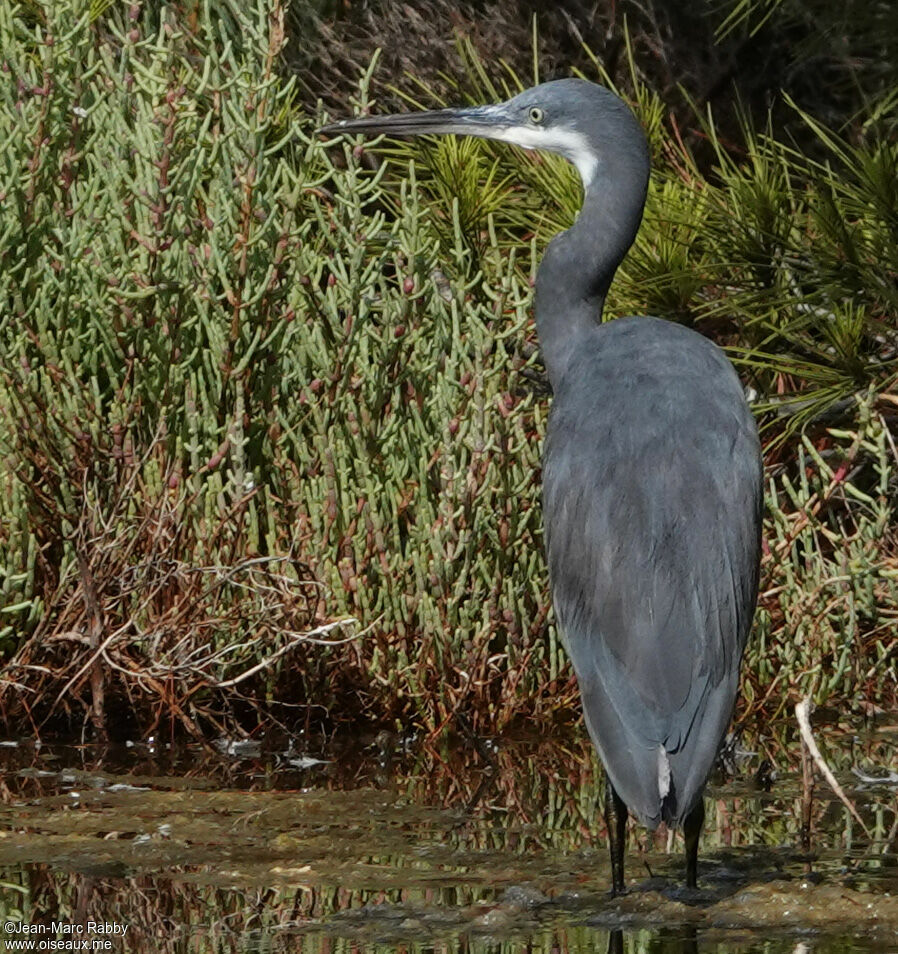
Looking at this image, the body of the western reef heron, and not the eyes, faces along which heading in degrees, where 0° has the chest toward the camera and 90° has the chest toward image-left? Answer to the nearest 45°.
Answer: approximately 180°
